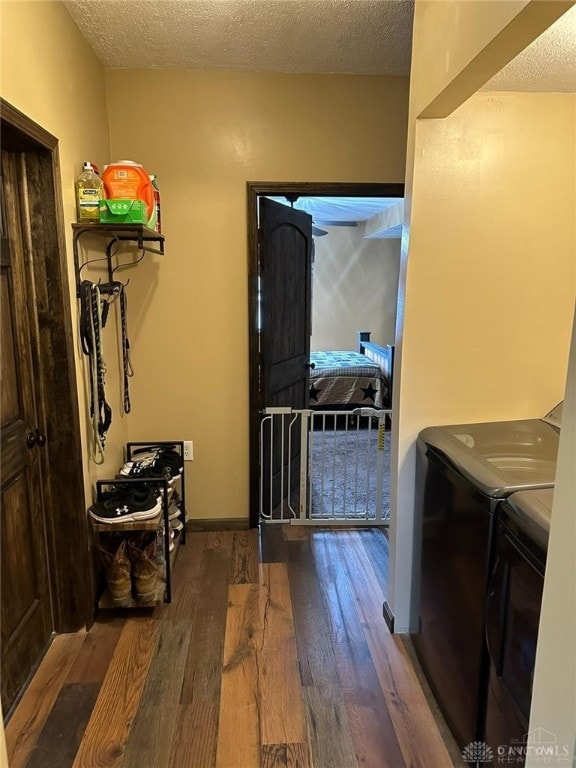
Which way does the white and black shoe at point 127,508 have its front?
to the viewer's left

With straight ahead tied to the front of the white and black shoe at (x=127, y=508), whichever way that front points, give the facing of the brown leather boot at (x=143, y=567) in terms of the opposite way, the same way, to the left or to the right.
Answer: to the left

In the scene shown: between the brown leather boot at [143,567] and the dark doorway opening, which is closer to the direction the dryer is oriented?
the brown leather boot

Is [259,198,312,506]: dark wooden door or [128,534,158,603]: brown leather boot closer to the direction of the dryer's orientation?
the brown leather boot

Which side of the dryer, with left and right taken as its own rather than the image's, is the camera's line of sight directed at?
left

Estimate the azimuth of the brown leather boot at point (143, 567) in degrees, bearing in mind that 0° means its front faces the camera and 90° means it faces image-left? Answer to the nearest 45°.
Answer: approximately 0°

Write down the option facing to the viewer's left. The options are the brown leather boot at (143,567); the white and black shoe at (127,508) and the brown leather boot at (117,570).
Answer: the white and black shoe

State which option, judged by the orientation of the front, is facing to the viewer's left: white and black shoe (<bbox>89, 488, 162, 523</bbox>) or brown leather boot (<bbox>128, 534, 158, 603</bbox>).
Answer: the white and black shoe
